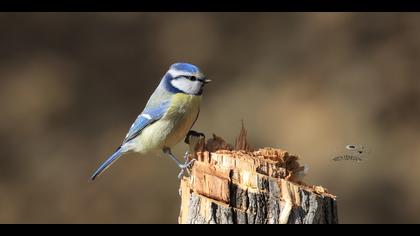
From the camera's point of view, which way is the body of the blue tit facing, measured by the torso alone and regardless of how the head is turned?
to the viewer's right
